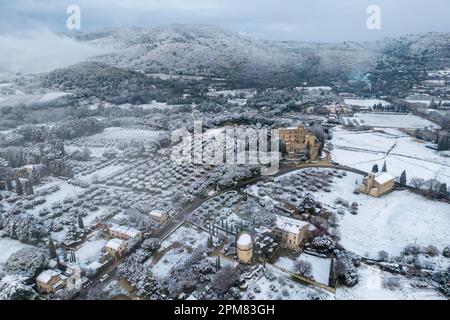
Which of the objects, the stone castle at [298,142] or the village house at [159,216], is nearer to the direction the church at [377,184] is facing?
the village house

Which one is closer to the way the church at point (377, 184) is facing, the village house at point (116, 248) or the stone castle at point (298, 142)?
the village house

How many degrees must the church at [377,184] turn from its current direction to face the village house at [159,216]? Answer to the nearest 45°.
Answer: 0° — it already faces it

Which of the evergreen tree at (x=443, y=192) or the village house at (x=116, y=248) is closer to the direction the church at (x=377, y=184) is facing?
the village house

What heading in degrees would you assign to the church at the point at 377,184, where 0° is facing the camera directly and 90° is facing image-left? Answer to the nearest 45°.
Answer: approximately 45°

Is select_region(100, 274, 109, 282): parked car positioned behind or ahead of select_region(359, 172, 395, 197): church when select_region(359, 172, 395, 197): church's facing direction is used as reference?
ahead

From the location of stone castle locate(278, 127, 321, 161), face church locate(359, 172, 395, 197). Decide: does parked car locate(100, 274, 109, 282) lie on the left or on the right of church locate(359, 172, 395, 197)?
right

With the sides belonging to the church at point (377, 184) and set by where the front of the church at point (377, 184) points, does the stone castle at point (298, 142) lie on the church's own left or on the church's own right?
on the church's own right

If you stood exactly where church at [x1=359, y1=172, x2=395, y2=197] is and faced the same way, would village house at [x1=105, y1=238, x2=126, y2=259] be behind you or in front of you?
in front
